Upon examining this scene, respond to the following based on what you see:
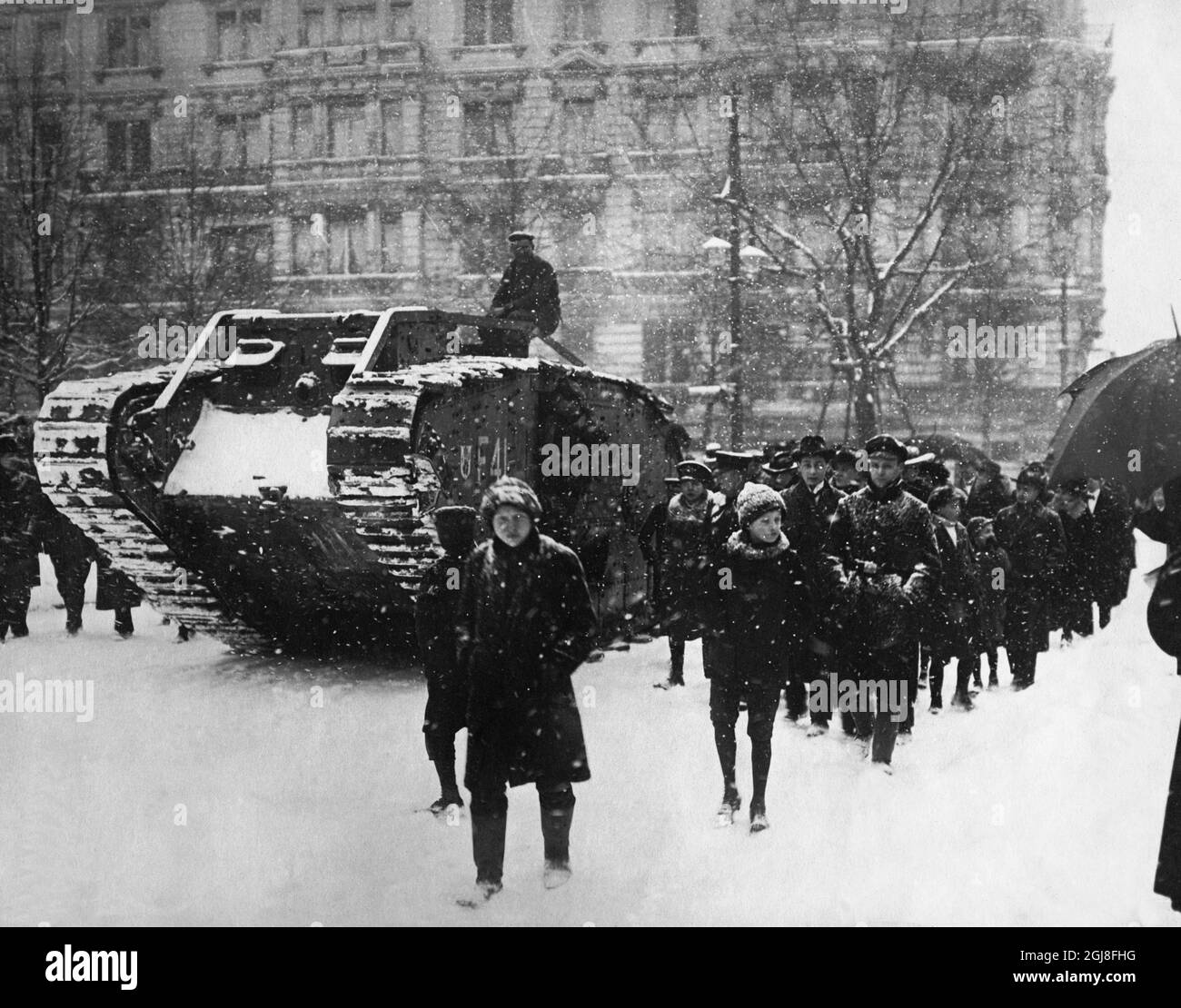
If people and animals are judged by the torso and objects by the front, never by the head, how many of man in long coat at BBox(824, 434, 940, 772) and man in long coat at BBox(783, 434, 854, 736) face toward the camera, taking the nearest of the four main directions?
2

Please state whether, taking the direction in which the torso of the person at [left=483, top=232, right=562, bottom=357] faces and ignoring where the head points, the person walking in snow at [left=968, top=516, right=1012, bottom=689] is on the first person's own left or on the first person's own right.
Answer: on the first person's own left

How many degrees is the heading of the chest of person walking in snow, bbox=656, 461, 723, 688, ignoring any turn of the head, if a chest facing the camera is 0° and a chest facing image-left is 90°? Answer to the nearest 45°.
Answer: approximately 45°

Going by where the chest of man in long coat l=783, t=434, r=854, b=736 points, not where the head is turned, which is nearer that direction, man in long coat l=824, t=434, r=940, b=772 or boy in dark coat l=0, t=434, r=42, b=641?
the man in long coat
